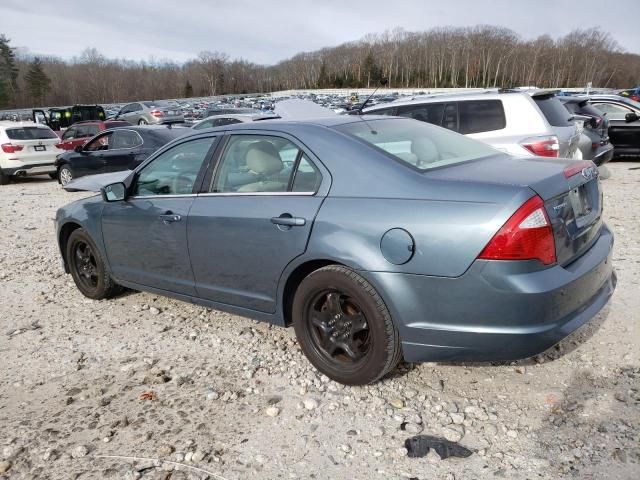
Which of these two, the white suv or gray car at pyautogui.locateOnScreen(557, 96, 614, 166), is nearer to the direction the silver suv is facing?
the white suv

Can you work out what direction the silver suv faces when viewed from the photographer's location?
facing away from the viewer and to the left of the viewer

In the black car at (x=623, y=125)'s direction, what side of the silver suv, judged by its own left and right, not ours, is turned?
right

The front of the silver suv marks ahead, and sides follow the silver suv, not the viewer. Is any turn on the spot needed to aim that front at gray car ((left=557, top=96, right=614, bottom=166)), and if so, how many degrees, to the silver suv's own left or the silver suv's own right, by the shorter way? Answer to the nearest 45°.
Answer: approximately 90° to the silver suv's own right

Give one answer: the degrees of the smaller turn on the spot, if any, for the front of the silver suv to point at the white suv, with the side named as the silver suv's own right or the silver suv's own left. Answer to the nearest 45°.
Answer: approximately 45° to the silver suv's own left
